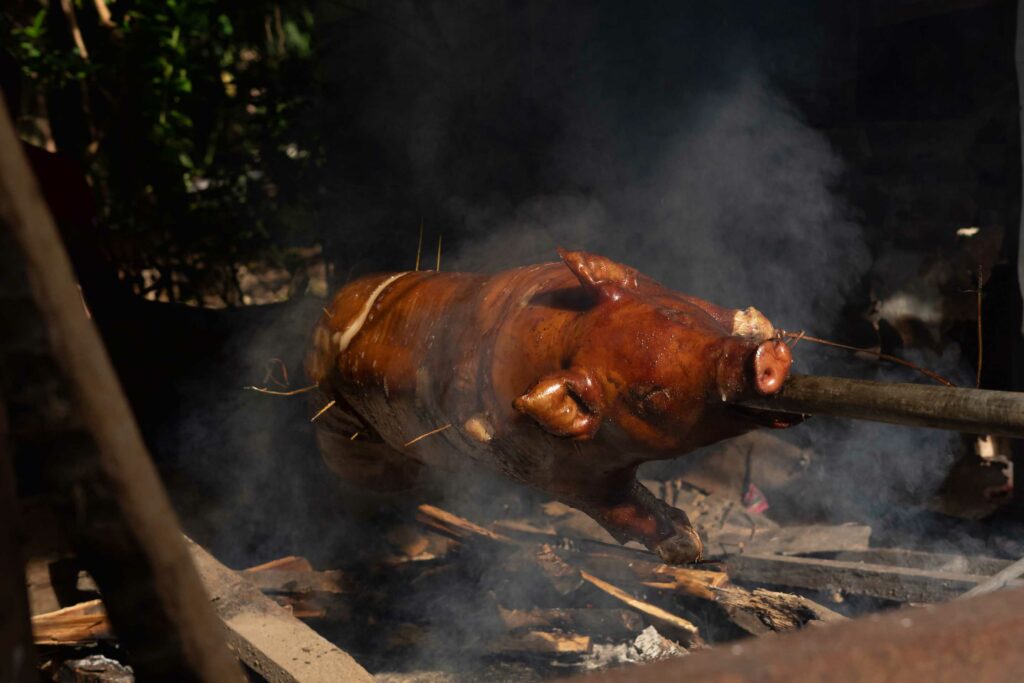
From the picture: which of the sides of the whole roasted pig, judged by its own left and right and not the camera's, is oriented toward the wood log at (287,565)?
back

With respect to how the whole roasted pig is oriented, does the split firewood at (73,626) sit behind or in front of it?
behind

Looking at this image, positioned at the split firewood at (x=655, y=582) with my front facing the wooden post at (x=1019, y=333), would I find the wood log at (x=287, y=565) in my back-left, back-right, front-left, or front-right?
back-left

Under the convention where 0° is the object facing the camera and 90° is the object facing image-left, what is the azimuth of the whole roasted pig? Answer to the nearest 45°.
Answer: approximately 315°

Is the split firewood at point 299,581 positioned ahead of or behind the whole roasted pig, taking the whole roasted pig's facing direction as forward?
behind
